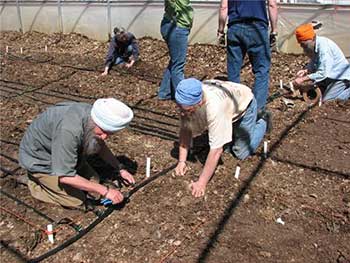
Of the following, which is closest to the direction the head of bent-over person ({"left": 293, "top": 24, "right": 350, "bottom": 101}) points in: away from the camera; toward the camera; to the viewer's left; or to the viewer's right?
to the viewer's left

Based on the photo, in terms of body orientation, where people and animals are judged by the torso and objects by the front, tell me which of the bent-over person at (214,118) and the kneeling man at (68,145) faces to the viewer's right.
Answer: the kneeling man

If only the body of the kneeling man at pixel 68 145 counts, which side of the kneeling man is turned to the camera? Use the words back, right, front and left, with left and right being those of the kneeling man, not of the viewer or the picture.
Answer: right

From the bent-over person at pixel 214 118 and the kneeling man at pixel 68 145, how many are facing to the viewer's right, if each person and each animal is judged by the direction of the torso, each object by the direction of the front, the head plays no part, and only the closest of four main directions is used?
1

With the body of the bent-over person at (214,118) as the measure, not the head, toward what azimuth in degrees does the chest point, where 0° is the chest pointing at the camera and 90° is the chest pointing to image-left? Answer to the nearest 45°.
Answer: approximately 45°

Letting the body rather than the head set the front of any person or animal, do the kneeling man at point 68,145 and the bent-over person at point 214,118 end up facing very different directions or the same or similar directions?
very different directions

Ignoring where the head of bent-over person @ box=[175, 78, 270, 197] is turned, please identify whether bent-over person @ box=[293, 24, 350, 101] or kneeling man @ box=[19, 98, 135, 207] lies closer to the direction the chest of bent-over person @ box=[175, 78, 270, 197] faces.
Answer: the kneeling man

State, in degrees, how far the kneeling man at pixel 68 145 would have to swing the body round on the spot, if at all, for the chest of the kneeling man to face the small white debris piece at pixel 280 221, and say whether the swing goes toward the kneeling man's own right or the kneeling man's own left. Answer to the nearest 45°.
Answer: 0° — they already face it

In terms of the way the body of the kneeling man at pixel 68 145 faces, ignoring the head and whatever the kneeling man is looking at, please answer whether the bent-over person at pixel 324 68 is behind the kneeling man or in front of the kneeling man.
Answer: in front
